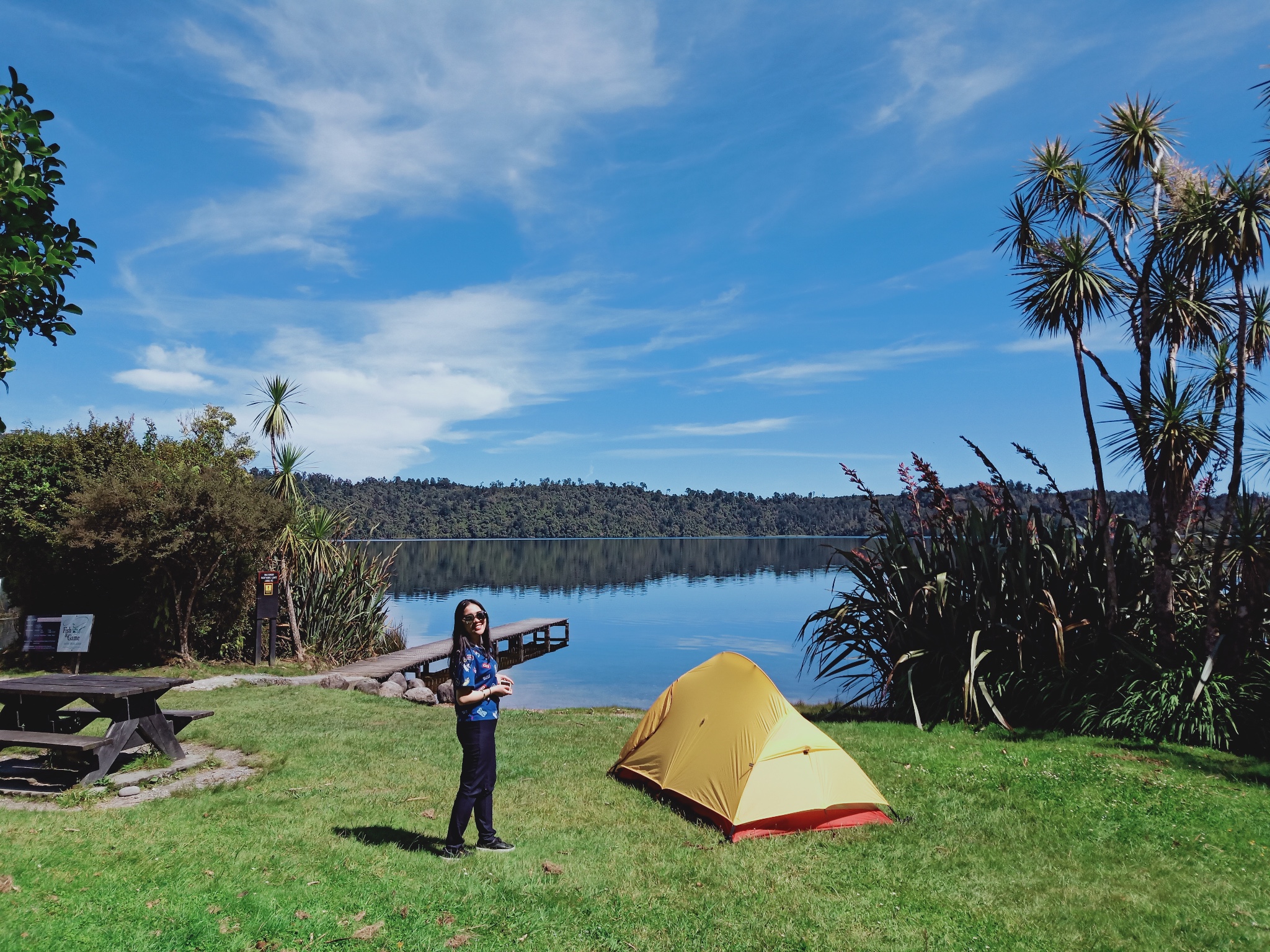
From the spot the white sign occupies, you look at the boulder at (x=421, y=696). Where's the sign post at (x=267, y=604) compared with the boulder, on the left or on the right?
left

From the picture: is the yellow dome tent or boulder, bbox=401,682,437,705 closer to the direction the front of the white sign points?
the yellow dome tent

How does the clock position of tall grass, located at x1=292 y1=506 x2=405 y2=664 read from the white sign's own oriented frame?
The tall grass is roughly at 8 o'clock from the white sign.

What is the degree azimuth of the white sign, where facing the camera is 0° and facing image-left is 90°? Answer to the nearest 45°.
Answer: approximately 0°

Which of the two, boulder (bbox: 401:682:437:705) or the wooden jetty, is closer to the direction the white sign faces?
the boulder

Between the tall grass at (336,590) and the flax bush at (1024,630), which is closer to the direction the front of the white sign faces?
the flax bush

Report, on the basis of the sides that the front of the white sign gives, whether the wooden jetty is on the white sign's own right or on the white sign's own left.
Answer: on the white sign's own left

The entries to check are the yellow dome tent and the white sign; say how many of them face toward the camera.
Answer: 1

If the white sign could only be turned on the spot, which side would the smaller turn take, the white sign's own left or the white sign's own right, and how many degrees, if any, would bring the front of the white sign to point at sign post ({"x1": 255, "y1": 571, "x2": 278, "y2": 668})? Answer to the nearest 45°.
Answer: approximately 90° to the white sign's own left
